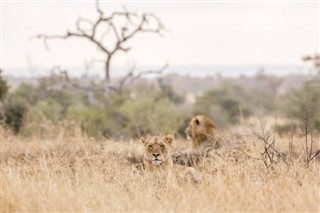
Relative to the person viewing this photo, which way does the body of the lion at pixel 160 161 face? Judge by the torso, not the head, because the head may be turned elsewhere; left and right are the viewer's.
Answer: facing the viewer and to the left of the viewer

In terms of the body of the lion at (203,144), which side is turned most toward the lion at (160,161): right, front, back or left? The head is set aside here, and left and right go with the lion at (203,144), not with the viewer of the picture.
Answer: left

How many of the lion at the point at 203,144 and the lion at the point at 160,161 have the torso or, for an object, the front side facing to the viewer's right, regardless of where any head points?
0

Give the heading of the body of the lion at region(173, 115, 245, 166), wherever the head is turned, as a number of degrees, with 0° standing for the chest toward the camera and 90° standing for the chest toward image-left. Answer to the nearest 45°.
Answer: approximately 90°
